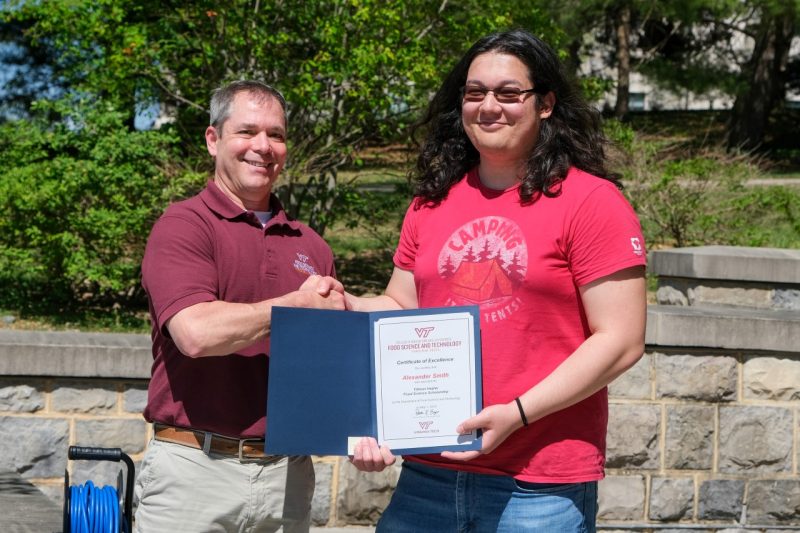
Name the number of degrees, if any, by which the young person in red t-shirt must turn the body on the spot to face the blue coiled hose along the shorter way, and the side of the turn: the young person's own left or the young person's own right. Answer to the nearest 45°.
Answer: approximately 45° to the young person's own right

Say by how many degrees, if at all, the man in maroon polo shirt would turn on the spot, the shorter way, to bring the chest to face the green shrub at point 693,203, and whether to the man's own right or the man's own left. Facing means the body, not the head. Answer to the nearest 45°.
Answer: approximately 90° to the man's own left

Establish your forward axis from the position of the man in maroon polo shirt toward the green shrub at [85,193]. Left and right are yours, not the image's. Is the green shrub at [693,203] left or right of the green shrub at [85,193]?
right

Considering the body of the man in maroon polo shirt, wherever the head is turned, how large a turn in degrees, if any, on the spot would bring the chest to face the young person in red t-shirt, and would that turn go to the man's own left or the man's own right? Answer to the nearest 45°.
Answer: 0° — they already face them

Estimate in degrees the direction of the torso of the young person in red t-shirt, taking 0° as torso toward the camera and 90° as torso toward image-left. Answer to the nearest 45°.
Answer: approximately 45°

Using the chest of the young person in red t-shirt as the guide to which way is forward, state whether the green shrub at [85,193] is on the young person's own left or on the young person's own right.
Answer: on the young person's own right

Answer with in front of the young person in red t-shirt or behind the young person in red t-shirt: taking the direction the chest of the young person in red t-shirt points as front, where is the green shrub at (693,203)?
behind
